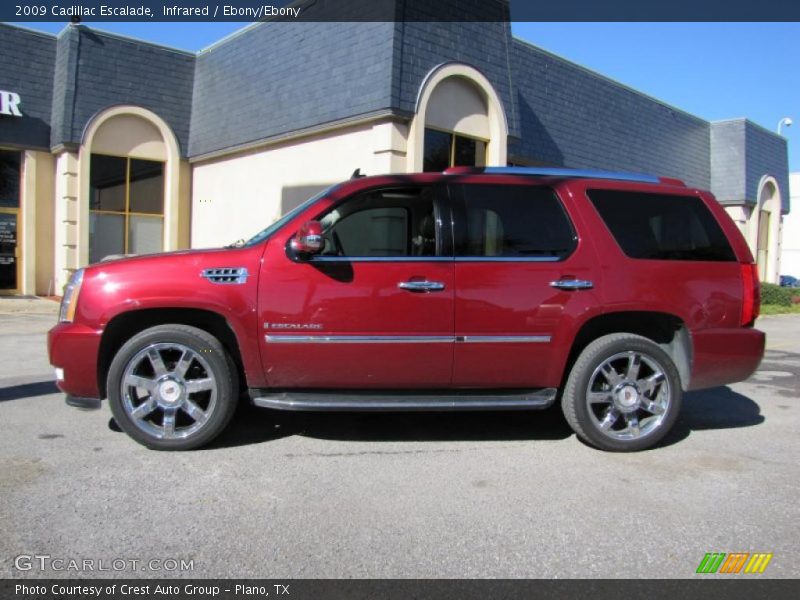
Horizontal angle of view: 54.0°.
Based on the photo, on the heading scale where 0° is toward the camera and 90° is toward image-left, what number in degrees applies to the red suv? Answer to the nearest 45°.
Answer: approximately 90°

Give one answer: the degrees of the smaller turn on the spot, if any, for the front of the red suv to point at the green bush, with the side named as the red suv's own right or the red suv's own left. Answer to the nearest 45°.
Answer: approximately 135° to the red suv's own right
